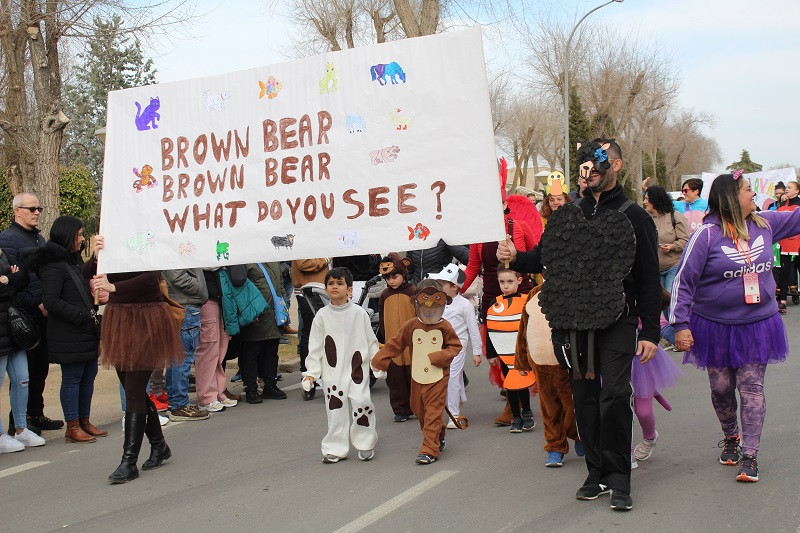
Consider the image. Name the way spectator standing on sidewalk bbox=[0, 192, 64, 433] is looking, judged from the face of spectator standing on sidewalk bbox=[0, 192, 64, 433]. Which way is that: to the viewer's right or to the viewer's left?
to the viewer's right

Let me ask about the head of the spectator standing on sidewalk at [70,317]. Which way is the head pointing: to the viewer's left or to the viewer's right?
to the viewer's right

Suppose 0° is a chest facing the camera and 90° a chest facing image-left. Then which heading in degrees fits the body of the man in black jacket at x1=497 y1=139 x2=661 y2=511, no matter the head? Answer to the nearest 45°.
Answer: approximately 45°

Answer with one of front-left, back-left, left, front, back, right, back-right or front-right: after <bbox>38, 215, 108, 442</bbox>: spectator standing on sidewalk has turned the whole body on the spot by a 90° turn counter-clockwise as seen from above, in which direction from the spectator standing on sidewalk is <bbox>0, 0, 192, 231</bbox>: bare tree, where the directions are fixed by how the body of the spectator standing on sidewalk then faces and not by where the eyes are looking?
front

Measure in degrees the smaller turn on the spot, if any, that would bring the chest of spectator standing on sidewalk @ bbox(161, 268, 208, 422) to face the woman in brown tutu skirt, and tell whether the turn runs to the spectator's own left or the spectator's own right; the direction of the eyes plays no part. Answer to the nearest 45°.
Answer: approximately 90° to the spectator's own right

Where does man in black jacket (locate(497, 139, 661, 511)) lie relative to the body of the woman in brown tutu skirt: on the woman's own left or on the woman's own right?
on the woman's own left
